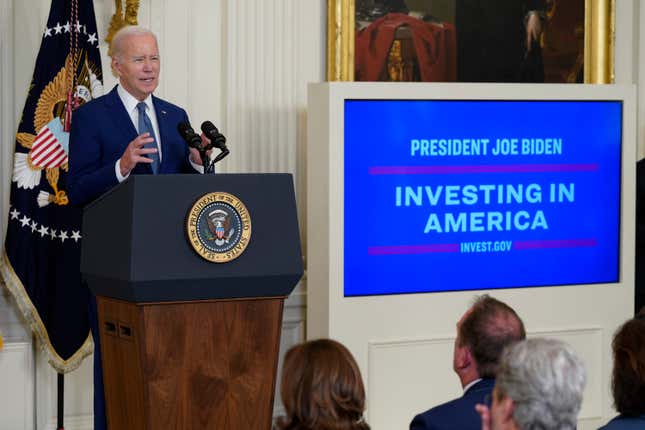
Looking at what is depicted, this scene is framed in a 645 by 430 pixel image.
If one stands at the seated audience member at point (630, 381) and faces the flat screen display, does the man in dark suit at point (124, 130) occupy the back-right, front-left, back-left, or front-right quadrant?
front-left

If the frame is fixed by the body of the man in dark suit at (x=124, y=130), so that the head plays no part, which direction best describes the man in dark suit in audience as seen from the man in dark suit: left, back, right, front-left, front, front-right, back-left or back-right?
front

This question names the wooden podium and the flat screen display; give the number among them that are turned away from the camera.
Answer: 0

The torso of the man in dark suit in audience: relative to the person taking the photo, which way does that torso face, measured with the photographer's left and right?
facing away from the viewer and to the left of the viewer

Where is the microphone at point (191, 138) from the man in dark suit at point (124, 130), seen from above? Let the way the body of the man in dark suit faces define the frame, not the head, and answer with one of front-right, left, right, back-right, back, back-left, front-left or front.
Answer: front

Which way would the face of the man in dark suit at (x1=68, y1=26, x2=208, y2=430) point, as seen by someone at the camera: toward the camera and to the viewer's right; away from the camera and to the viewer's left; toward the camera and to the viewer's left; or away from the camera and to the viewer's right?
toward the camera and to the viewer's right

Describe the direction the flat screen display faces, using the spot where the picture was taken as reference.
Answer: facing the viewer and to the right of the viewer

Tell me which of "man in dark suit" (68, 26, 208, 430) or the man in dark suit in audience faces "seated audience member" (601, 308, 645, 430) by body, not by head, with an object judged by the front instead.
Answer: the man in dark suit

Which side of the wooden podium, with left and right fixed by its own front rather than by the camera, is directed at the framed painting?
left

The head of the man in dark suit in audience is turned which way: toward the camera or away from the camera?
away from the camera

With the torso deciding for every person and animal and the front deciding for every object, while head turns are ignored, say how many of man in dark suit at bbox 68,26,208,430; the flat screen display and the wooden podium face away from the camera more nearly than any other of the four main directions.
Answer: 0

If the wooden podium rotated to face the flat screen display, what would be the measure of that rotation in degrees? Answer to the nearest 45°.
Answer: approximately 90° to its left

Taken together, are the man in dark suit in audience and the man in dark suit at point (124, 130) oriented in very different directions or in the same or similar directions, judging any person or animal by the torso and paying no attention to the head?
very different directions
